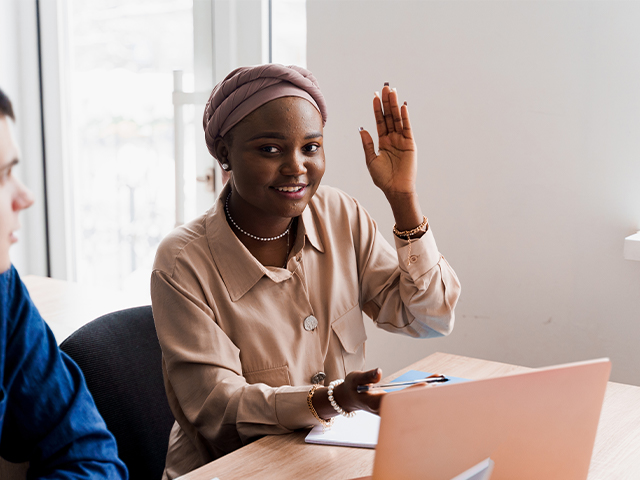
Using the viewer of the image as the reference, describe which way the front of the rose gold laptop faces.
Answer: facing away from the viewer and to the left of the viewer

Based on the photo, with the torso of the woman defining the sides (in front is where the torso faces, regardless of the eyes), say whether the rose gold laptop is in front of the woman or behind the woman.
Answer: in front

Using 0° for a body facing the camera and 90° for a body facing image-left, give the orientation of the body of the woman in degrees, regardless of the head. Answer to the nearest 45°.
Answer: approximately 315°

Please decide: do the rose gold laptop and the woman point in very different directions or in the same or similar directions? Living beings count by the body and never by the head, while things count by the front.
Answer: very different directions

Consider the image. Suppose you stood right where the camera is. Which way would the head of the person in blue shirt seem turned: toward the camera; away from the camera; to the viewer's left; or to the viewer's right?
to the viewer's right

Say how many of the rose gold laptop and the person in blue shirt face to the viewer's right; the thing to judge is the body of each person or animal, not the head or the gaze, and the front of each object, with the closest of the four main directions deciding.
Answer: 1

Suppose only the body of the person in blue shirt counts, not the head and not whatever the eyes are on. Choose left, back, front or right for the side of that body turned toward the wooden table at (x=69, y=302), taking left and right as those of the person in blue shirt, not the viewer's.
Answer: left

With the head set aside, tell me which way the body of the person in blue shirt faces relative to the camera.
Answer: to the viewer's right

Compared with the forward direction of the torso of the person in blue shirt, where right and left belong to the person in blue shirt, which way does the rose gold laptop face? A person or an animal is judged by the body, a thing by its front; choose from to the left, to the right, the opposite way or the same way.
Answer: to the left
